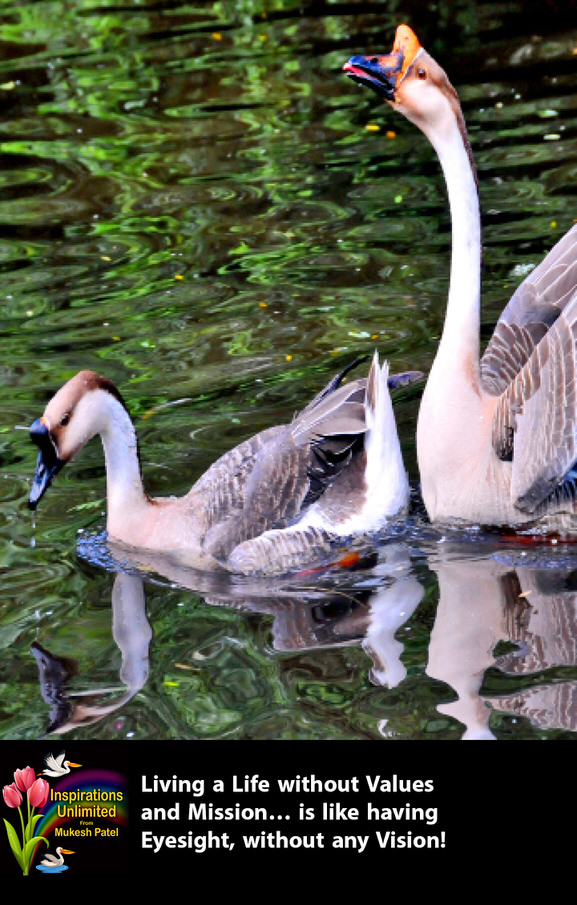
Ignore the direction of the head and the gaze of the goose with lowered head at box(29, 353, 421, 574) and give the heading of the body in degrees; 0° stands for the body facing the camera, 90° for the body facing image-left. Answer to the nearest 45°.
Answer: approximately 90°

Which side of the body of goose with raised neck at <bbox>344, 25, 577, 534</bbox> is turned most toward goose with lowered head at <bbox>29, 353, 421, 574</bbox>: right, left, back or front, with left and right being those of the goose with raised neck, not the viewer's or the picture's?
front

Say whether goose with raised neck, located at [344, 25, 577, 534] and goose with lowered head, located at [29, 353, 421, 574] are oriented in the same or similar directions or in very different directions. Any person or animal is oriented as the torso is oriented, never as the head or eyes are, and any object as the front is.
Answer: same or similar directions

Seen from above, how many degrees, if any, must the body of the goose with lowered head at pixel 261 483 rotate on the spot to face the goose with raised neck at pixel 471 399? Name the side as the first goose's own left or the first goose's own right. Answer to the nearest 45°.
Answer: approximately 135° to the first goose's own left

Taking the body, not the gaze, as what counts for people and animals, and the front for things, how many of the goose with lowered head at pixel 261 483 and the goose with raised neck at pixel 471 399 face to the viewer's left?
2

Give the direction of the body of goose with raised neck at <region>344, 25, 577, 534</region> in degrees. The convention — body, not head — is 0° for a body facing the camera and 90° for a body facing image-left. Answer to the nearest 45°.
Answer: approximately 90°
